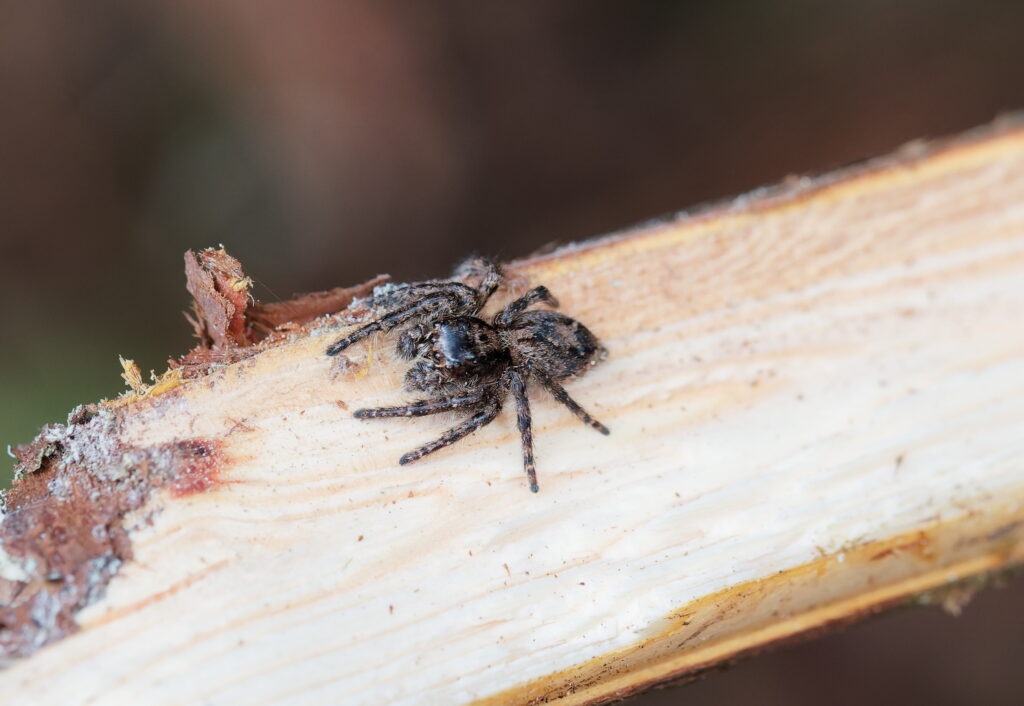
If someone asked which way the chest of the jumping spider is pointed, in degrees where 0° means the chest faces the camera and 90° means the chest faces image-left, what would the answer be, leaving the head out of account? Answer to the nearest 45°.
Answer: approximately 90°
